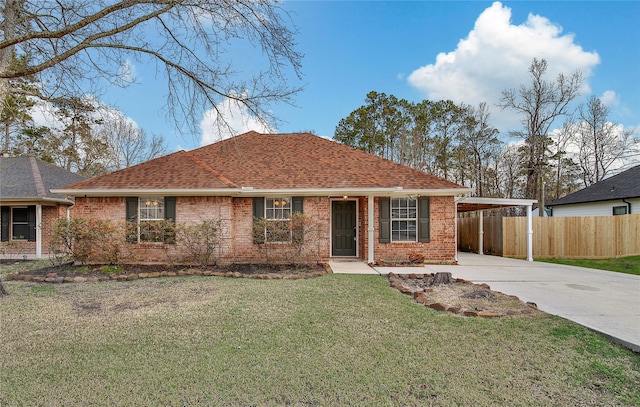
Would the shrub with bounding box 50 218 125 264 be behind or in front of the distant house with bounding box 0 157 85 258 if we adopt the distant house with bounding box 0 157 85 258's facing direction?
in front

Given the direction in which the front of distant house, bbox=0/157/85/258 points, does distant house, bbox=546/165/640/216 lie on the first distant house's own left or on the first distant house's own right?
on the first distant house's own left

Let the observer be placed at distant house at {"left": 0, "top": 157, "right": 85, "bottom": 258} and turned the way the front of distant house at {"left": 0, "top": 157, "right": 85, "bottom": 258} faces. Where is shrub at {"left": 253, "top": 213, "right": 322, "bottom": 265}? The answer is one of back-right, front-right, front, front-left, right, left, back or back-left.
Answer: front-left

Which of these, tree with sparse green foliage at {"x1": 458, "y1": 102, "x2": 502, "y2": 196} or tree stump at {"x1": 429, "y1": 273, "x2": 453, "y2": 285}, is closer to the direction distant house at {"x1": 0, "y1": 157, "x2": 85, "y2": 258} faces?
the tree stump

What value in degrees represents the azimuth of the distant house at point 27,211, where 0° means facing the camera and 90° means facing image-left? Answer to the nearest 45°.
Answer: approximately 0°

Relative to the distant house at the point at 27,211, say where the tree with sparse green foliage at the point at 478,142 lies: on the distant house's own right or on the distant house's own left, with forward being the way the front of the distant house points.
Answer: on the distant house's own left

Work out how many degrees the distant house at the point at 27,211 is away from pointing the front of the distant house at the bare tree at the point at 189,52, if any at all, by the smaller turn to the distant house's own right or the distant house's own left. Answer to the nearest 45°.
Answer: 0° — it already faces it

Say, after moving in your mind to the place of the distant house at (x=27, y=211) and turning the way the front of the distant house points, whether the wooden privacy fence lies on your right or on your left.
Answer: on your left

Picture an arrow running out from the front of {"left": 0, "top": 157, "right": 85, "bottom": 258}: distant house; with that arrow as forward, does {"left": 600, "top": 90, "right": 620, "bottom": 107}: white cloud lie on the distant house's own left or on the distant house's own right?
on the distant house's own left
